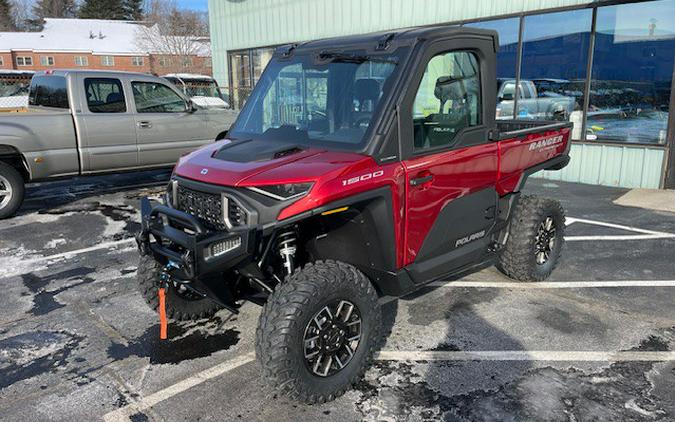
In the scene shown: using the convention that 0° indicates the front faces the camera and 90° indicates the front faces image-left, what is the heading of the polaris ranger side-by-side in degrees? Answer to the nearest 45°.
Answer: approximately 45°

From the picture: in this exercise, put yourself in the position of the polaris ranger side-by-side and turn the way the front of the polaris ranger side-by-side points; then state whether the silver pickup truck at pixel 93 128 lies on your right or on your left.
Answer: on your right
